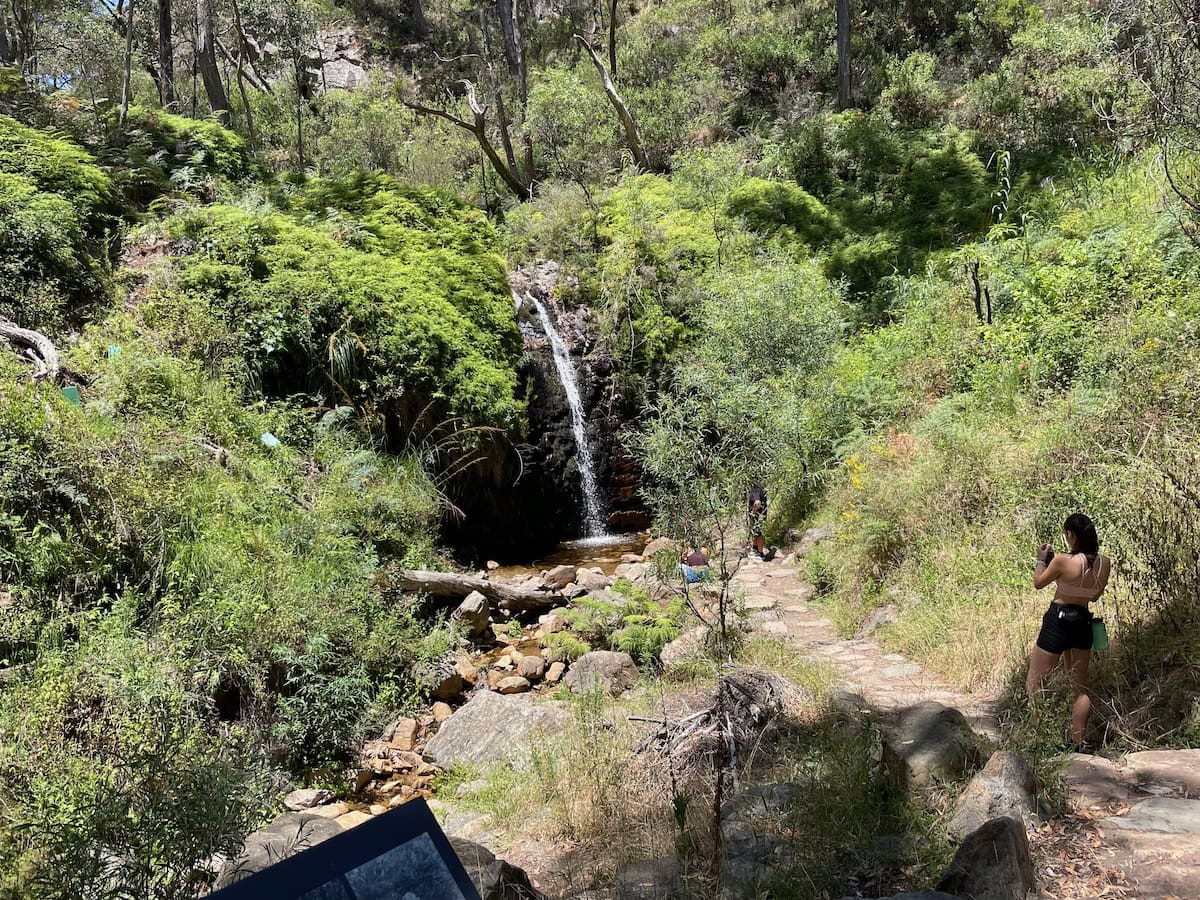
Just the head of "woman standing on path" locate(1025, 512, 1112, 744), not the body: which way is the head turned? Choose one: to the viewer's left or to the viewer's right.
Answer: to the viewer's left

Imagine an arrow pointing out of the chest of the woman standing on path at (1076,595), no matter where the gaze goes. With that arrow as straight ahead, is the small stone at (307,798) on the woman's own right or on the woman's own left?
on the woman's own left

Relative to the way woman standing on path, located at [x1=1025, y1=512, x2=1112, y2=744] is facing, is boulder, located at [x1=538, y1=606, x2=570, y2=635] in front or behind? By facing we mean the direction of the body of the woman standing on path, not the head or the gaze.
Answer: in front

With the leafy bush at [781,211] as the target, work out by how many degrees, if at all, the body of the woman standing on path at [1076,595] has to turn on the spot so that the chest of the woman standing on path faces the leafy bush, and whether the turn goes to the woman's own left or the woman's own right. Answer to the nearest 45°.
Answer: approximately 45° to the woman's own right

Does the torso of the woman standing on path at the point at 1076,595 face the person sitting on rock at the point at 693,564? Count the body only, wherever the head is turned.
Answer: yes

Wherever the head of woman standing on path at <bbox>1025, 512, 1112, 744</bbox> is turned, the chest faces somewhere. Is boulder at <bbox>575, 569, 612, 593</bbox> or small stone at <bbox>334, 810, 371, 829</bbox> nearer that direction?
the boulder

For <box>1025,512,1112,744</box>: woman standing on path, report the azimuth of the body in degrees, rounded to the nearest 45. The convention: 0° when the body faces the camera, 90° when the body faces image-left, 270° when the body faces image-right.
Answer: approximately 135°

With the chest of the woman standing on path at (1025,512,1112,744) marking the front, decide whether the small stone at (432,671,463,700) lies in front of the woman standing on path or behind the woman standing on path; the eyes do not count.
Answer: in front

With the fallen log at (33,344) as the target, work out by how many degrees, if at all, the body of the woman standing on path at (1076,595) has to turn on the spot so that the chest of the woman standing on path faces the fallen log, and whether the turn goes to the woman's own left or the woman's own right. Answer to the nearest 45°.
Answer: approximately 45° to the woman's own left

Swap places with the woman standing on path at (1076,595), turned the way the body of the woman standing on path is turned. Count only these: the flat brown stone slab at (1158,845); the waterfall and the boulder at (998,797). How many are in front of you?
1

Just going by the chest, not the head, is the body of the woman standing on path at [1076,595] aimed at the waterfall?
yes
